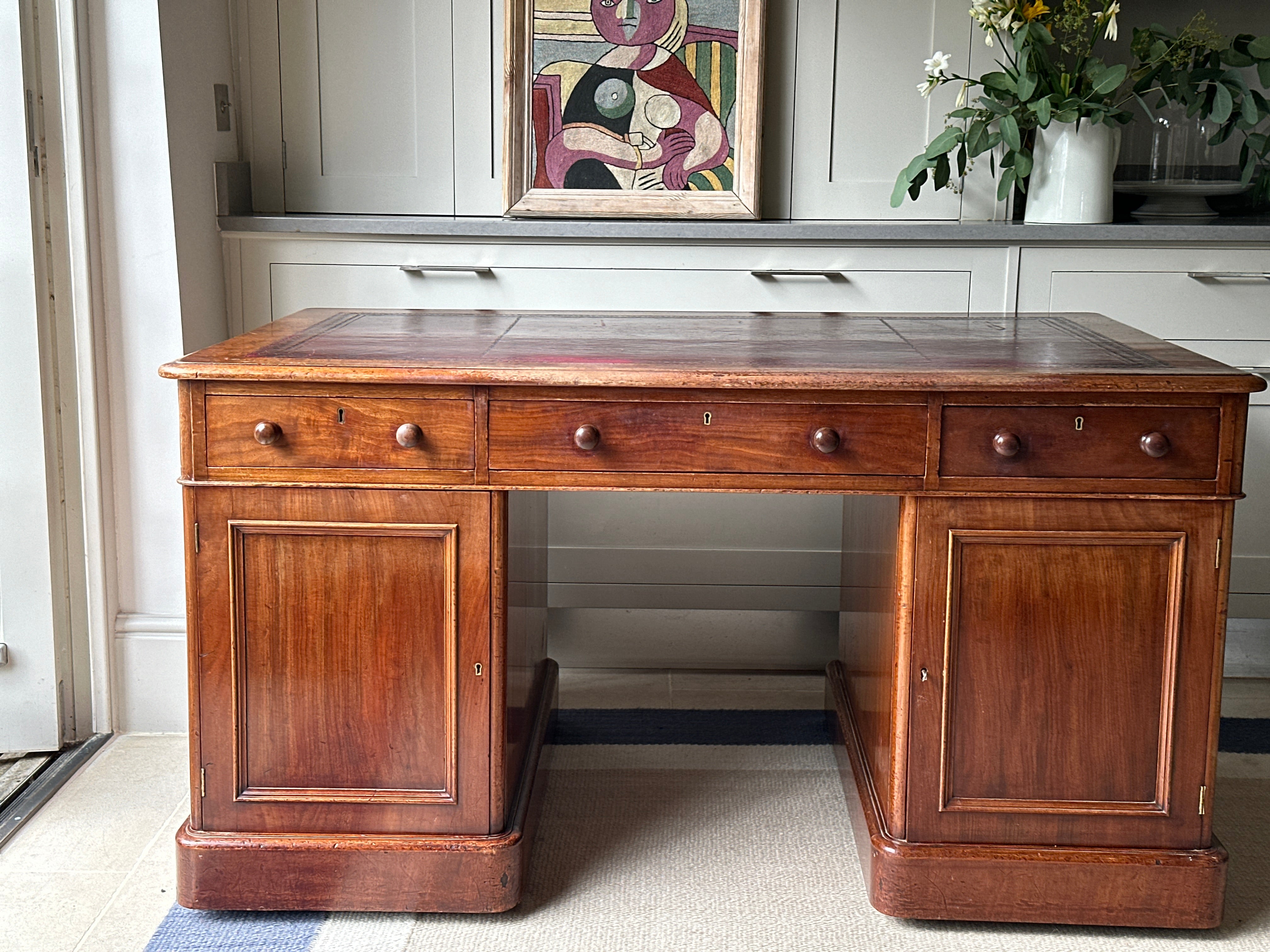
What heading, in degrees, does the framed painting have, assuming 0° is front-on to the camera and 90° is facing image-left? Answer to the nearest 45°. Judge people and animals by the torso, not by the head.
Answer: approximately 0°

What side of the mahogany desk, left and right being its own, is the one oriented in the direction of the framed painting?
back

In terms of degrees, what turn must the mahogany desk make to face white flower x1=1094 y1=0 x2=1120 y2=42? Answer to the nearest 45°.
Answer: approximately 135° to its left

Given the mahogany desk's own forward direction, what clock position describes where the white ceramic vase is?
The white ceramic vase is roughly at 7 o'clock from the mahogany desk.

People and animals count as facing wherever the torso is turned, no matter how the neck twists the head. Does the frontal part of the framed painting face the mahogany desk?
yes

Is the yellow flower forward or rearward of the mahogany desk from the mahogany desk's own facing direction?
rearward

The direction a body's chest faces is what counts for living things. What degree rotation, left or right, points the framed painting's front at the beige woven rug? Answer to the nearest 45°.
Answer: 0° — it already faces it

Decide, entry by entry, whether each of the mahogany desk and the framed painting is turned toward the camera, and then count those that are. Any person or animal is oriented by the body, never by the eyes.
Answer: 2

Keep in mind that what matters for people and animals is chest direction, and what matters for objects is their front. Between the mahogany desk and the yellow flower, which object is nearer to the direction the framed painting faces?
the mahogany desk
